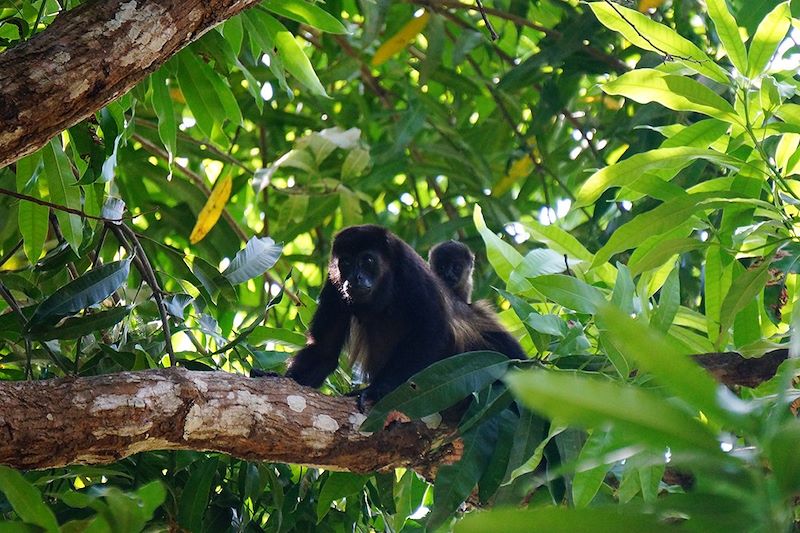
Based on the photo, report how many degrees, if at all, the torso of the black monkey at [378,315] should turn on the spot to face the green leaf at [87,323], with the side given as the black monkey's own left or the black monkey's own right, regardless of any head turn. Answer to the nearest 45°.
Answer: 0° — it already faces it

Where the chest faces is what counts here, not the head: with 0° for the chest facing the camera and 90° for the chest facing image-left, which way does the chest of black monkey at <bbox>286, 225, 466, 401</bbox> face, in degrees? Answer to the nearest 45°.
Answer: approximately 45°

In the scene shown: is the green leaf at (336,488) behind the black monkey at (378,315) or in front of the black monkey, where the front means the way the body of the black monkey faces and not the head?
in front

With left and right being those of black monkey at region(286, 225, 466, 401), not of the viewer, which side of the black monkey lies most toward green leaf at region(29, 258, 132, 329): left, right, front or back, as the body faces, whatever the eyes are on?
front

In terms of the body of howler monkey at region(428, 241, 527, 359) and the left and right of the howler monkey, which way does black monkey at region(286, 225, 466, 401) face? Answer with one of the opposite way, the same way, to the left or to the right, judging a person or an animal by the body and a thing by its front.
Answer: the same way

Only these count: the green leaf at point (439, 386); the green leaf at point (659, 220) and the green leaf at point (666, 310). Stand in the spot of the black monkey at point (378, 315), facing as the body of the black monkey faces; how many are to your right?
0

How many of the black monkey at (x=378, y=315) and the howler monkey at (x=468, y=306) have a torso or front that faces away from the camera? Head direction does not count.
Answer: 0

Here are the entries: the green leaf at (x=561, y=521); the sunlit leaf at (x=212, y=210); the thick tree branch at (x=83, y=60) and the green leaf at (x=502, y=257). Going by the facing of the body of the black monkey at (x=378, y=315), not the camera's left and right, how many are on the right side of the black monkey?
2

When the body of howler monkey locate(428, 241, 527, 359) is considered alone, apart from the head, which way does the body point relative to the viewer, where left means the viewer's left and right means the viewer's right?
facing the viewer and to the left of the viewer
